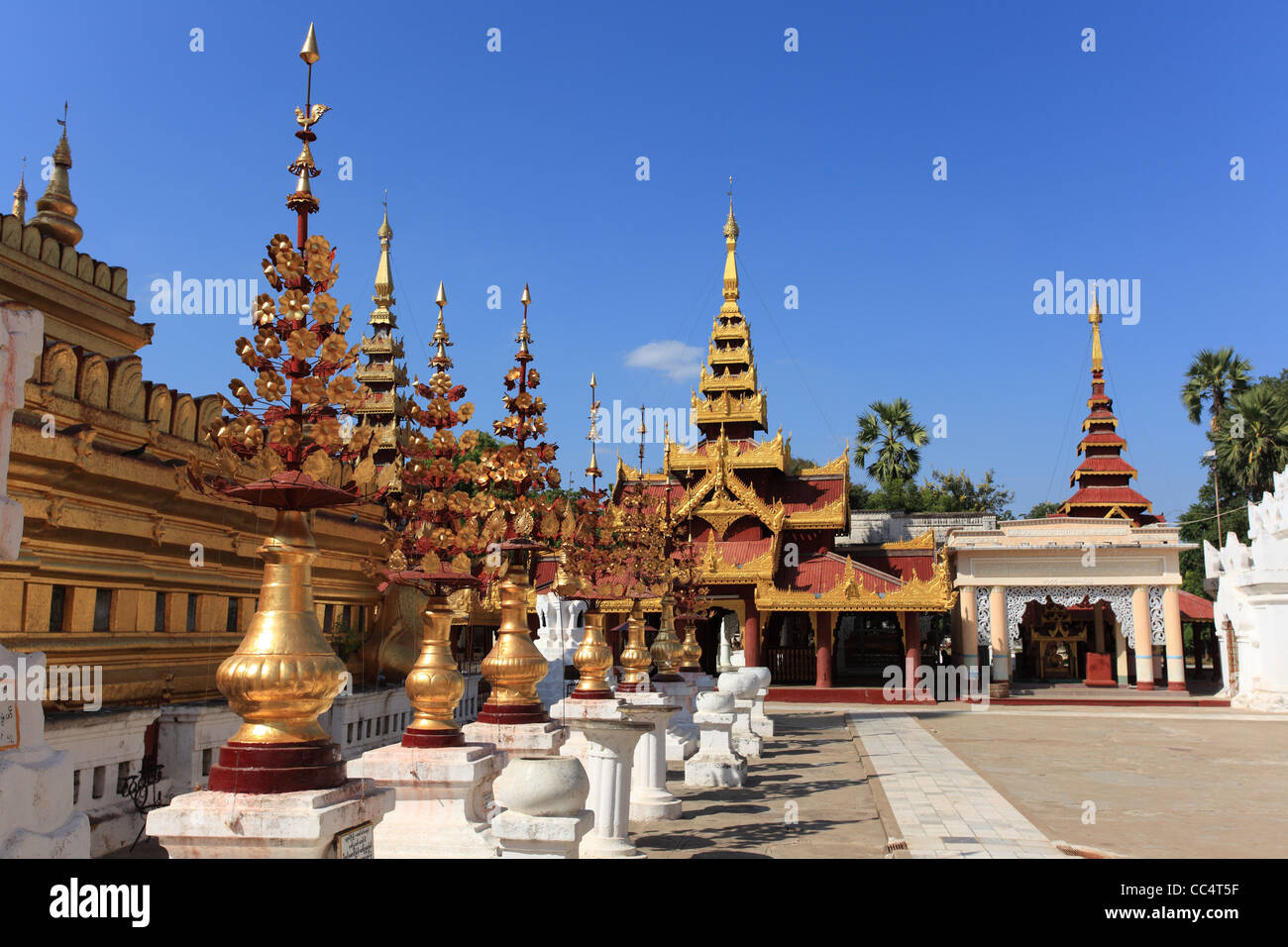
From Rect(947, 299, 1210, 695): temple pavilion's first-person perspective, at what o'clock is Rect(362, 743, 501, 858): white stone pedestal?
The white stone pedestal is roughly at 12 o'clock from the temple pavilion.

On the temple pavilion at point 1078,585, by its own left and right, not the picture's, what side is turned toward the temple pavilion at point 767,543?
right

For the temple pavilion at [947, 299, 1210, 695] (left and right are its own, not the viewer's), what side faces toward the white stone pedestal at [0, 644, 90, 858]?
front

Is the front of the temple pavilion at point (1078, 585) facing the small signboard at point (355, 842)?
yes

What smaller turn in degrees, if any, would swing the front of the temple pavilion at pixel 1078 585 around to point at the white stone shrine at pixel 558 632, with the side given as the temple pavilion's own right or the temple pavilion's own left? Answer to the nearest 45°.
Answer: approximately 45° to the temple pavilion's own right

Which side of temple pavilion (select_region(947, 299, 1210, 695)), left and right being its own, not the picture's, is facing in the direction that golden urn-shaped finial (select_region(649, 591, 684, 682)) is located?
front

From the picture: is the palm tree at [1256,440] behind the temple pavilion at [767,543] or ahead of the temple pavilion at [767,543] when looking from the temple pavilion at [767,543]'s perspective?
behind

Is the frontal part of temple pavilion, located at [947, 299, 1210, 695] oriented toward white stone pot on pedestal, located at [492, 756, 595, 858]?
yes

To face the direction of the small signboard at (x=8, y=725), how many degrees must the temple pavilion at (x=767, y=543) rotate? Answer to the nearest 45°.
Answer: approximately 45° to its left

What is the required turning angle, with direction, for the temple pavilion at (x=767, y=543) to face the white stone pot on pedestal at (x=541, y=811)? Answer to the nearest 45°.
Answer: approximately 45° to its left

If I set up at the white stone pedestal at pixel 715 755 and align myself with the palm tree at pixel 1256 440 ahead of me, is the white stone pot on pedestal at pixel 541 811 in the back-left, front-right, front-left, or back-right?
back-right

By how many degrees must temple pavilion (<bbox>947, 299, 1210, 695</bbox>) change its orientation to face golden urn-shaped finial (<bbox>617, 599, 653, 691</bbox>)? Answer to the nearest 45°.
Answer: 0° — it already faces it

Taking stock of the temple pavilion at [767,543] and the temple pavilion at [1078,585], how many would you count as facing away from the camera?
0

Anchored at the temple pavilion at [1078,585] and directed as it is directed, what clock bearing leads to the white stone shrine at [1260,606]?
The white stone shrine is roughly at 10 o'clock from the temple pavilion.

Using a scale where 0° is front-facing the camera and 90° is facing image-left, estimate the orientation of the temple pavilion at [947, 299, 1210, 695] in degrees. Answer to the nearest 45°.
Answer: approximately 0°
